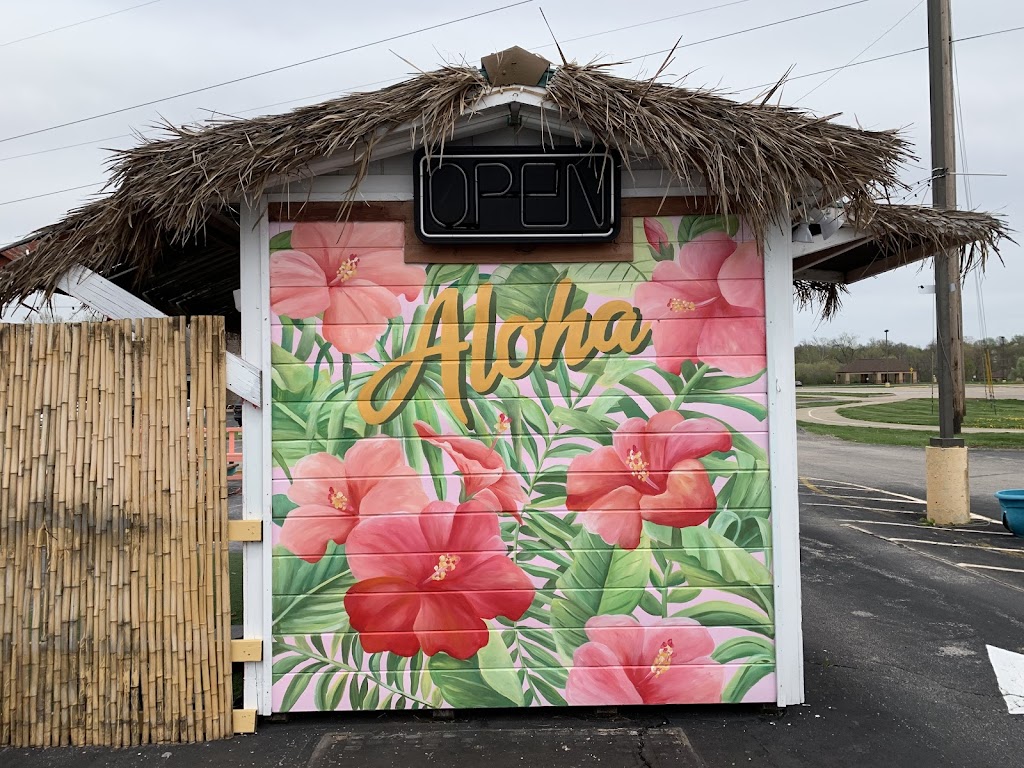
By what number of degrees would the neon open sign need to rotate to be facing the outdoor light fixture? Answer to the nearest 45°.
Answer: approximately 90° to its left

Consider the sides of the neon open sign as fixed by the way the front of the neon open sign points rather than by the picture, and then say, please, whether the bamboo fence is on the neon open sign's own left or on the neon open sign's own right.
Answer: on the neon open sign's own right

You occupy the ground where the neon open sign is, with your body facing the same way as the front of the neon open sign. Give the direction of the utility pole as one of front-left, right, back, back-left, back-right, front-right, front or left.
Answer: back-left

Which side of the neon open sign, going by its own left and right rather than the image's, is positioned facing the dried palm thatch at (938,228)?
left

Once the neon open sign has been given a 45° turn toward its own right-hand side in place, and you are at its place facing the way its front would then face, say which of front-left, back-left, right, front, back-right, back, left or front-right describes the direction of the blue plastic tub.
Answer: back

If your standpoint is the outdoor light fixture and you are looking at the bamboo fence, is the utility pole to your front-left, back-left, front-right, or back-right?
back-right

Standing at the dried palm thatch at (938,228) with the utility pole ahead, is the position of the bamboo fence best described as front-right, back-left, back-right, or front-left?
back-left

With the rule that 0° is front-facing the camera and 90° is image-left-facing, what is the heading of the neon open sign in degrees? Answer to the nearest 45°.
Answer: approximately 0°
